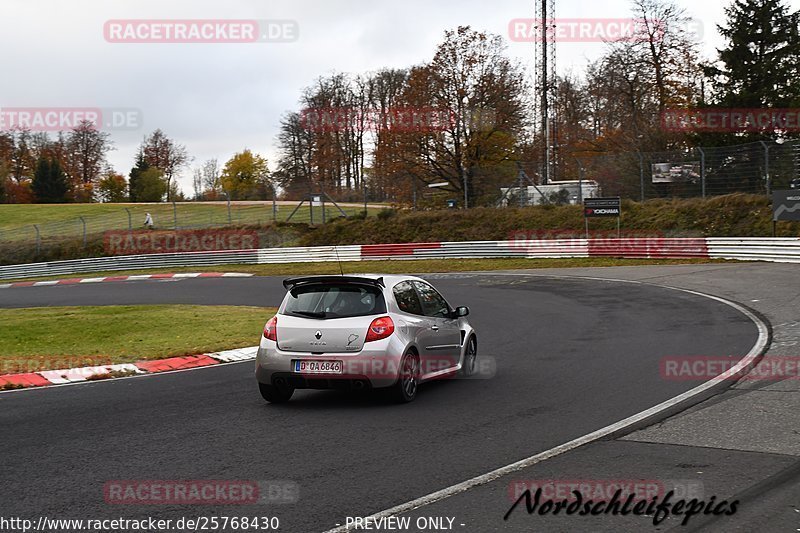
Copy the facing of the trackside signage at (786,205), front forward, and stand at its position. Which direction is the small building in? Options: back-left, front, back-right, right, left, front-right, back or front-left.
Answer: back-right

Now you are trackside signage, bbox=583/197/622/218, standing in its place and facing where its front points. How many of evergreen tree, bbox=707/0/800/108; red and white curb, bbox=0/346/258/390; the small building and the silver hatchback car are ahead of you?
2

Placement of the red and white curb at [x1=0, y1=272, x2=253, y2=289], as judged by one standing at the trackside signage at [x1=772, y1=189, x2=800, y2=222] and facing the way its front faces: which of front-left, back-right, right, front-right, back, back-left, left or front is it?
right

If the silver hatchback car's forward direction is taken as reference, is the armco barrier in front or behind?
in front

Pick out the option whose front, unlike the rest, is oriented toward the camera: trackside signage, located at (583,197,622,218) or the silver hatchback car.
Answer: the trackside signage

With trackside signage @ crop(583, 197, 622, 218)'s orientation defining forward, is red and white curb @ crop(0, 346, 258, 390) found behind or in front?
in front

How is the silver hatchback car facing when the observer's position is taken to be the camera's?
facing away from the viewer and to the right of the viewer

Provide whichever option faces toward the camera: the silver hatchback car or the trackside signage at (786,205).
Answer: the trackside signage

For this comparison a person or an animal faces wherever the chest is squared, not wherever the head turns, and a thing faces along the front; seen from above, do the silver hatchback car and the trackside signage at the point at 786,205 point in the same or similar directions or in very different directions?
very different directions

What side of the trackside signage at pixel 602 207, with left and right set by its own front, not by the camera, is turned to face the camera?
front

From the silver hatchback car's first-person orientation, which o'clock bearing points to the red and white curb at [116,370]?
The red and white curb is roughly at 9 o'clock from the silver hatchback car.

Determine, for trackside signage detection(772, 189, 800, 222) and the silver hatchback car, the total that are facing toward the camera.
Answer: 1

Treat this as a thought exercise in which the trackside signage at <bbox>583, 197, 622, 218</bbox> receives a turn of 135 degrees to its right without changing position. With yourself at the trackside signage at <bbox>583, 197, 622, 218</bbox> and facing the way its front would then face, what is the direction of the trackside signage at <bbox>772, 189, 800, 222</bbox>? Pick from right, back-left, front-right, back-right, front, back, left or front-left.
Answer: back

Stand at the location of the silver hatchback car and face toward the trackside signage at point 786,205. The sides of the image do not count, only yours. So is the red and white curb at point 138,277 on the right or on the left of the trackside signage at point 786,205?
left

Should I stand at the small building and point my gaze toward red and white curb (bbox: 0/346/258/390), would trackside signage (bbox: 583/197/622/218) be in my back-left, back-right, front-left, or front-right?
front-left

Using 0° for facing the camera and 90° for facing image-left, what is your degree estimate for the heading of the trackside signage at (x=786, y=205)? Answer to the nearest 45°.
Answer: approximately 0°
